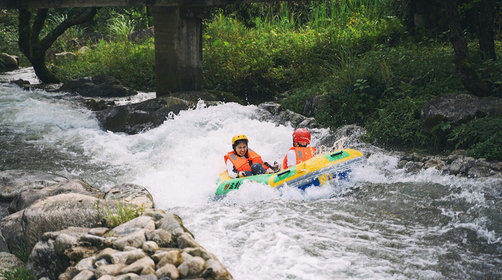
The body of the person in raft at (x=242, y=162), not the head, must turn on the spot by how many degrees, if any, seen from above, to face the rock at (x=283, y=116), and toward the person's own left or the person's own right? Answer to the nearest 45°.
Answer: approximately 135° to the person's own left

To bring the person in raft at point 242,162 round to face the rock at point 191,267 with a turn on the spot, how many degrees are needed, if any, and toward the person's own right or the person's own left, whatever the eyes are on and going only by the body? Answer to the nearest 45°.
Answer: approximately 45° to the person's own right

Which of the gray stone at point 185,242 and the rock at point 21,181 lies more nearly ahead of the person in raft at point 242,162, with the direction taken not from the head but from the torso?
the gray stone

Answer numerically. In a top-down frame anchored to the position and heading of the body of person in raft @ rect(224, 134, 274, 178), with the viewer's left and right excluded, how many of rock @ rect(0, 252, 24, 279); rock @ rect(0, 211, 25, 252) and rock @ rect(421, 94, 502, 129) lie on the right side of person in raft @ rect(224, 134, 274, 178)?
2

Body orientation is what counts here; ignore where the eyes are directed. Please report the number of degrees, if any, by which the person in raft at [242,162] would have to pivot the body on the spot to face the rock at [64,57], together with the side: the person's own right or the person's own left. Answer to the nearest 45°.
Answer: approximately 180°

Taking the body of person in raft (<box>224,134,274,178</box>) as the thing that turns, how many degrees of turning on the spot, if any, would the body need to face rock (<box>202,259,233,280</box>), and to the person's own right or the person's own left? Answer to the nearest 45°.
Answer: approximately 45° to the person's own right

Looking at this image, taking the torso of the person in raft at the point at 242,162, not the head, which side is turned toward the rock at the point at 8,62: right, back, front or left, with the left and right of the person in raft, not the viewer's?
back

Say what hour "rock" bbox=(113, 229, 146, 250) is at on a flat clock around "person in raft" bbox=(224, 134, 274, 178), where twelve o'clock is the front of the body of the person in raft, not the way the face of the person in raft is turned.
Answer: The rock is roughly at 2 o'clock from the person in raft.
